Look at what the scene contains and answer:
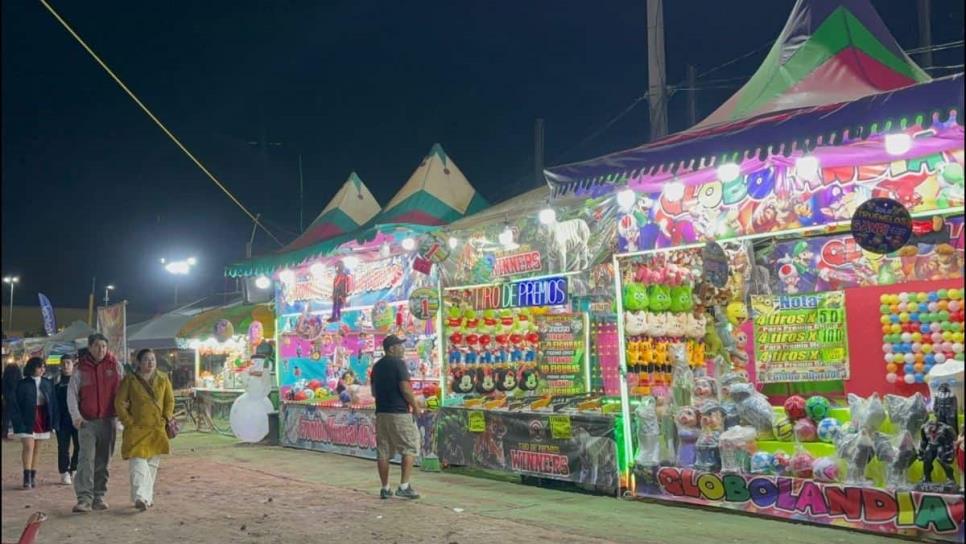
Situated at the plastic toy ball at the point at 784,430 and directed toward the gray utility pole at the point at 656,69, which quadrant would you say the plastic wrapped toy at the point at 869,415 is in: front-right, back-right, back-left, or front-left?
back-right

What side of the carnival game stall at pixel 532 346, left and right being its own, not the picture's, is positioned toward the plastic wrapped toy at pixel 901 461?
left

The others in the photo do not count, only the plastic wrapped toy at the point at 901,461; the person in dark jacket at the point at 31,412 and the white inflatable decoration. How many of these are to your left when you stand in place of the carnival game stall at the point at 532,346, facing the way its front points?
1

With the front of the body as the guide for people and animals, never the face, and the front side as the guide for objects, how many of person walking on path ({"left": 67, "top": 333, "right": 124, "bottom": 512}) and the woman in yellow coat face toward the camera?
2

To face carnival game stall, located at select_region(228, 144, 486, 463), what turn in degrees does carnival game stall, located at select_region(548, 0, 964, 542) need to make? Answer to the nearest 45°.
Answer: approximately 90° to its right

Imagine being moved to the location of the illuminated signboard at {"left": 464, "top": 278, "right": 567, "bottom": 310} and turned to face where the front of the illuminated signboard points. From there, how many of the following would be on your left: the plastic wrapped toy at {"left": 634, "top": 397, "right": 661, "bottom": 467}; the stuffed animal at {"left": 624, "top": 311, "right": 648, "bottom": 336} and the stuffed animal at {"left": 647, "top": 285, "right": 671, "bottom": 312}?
3

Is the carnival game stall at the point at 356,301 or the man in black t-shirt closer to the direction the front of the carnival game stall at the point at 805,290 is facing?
the man in black t-shirt

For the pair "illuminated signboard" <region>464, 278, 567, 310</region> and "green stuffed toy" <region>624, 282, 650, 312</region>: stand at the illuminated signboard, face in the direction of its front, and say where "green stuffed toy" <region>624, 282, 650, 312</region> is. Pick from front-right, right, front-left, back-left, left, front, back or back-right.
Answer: left
